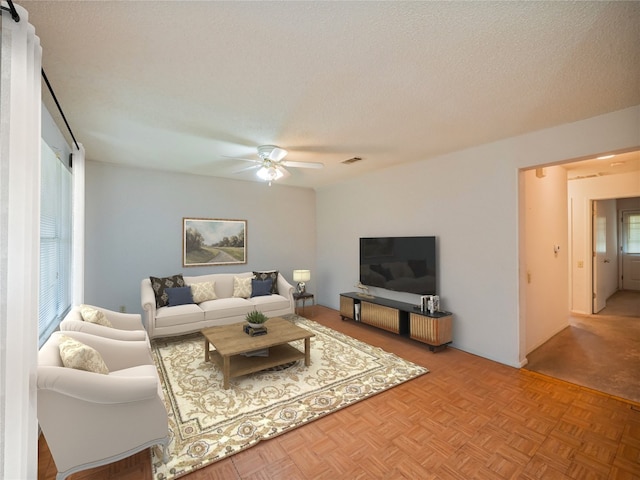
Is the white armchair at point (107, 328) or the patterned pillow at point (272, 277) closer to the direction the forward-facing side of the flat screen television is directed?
the white armchair

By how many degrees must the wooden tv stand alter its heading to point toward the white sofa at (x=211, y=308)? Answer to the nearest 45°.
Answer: approximately 45° to its right

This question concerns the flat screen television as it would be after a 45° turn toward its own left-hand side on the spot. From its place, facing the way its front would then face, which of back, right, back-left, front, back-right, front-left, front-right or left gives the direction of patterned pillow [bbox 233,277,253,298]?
right

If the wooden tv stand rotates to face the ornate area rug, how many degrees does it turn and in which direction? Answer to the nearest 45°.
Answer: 0° — it already faces it

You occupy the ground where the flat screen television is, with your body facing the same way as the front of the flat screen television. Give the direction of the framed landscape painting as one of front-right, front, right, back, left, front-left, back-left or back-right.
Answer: front-right

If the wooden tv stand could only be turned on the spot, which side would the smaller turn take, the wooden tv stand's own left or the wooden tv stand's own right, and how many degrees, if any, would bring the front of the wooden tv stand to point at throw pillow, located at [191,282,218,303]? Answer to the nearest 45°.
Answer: approximately 45° to the wooden tv stand's own right

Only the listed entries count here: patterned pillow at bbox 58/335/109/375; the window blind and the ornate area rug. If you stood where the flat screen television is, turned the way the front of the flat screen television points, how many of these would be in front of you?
3

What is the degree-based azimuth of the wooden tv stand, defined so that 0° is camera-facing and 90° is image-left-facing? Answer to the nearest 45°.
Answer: approximately 45°

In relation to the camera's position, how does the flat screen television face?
facing the viewer and to the left of the viewer

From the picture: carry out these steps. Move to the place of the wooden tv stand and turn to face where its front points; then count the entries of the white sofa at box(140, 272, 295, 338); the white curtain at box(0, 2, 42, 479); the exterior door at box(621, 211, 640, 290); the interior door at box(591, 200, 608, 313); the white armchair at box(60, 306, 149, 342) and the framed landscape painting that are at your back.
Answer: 2

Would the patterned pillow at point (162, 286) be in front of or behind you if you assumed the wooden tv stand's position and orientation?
in front

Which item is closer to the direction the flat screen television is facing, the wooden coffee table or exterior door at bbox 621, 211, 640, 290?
the wooden coffee table

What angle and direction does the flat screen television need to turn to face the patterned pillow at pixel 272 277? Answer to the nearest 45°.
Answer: approximately 45° to its right

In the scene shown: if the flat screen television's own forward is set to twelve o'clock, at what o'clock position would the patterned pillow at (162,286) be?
The patterned pillow is roughly at 1 o'clock from the flat screen television.
